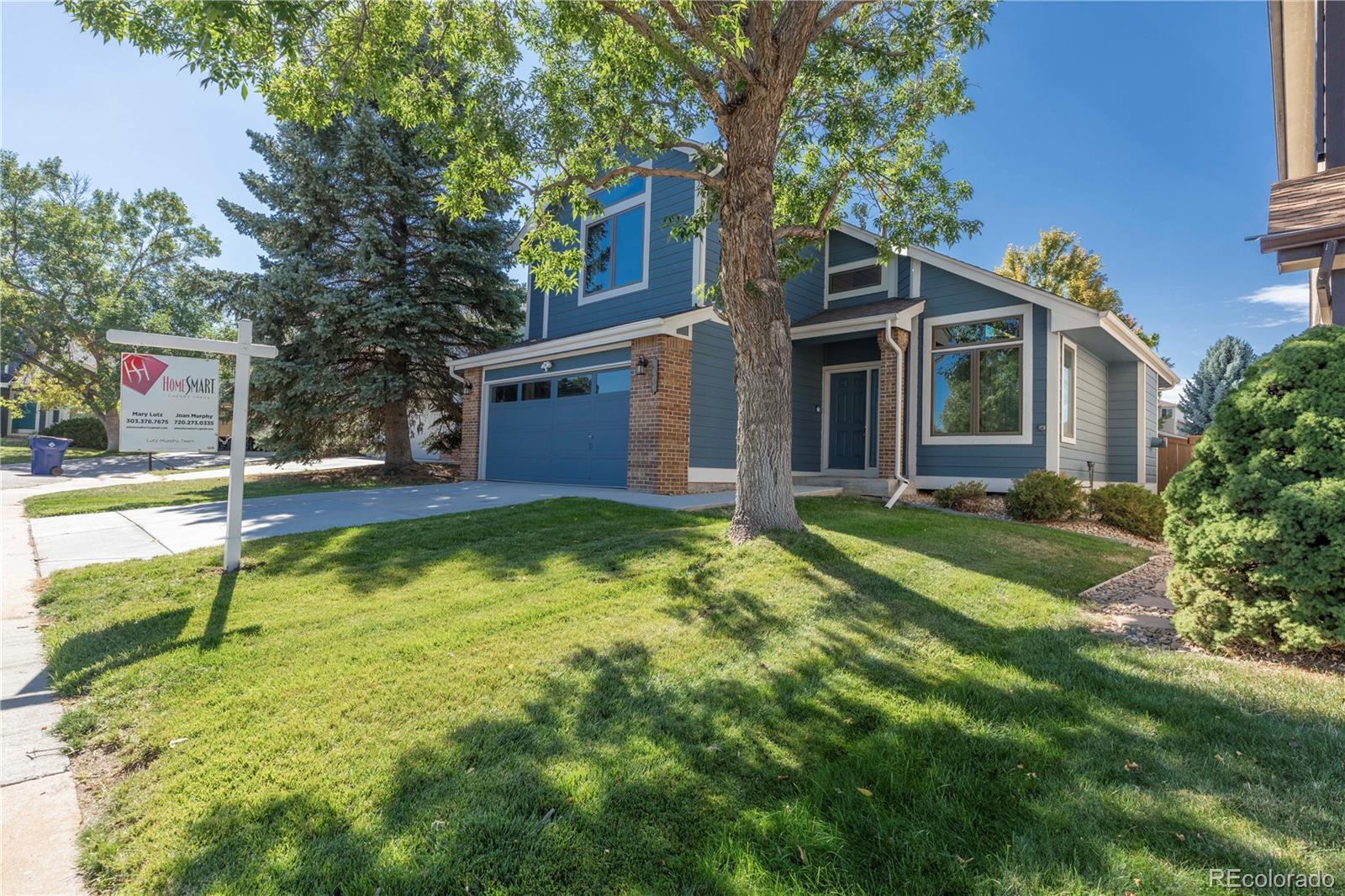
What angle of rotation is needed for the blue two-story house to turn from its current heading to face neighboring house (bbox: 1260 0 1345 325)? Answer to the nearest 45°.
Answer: approximately 90° to its left

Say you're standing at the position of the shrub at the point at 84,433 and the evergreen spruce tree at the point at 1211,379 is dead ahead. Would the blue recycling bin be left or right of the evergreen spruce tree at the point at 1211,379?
right

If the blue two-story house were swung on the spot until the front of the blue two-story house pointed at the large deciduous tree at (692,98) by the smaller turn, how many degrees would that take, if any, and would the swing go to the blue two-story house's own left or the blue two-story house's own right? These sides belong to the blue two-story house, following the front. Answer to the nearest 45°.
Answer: approximately 45° to the blue two-story house's own left

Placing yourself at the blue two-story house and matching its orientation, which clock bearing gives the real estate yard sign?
The real estate yard sign is roughly at 12 o'clock from the blue two-story house.

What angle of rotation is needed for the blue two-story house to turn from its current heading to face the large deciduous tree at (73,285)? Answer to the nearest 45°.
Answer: approximately 45° to its right

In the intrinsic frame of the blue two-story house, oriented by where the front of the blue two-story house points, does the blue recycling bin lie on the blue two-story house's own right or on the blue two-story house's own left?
on the blue two-story house's own right

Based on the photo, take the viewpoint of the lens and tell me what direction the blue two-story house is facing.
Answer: facing the viewer and to the left of the viewer

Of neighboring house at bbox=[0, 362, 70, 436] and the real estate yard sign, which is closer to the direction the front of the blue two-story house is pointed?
the real estate yard sign

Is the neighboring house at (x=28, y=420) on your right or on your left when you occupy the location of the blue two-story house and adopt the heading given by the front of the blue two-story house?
on your right

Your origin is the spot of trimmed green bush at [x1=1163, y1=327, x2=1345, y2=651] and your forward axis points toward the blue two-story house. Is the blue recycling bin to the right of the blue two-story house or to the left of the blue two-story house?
left

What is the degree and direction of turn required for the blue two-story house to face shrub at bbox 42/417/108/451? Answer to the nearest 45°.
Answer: approximately 45° to its right
